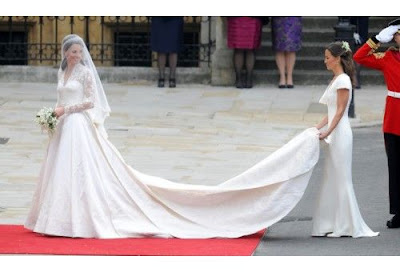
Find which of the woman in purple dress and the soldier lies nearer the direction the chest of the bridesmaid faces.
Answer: the woman in purple dress

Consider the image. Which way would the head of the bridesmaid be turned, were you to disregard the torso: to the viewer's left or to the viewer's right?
to the viewer's left

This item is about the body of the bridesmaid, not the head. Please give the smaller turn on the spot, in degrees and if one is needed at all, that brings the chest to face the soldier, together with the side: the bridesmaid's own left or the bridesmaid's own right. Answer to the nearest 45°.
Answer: approximately 135° to the bridesmaid's own right

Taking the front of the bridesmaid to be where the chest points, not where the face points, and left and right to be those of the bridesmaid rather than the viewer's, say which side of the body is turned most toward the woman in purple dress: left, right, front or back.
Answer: right

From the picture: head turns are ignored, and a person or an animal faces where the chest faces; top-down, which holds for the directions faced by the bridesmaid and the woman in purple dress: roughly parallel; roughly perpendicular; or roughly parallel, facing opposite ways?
roughly perpendicular

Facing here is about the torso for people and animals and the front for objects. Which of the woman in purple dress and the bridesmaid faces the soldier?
the woman in purple dress

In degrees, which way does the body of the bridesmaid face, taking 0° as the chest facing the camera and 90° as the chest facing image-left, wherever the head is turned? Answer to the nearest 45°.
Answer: approximately 90°
